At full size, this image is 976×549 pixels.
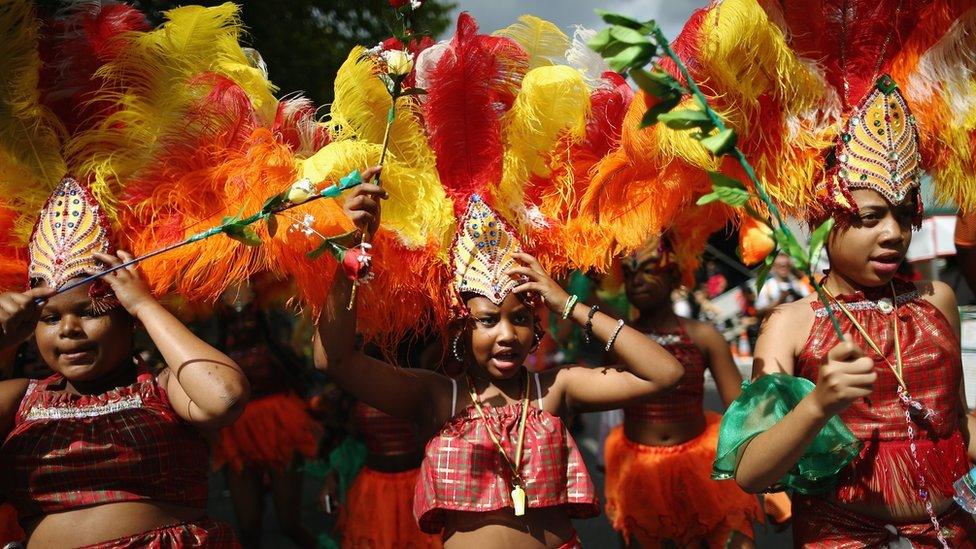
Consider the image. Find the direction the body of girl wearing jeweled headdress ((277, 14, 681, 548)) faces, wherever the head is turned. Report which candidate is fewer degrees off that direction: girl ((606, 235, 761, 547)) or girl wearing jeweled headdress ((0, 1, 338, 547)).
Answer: the girl wearing jeweled headdress

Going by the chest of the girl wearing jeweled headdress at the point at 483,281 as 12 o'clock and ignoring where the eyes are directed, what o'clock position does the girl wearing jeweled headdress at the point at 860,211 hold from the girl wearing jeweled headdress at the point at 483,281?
the girl wearing jeweled headdress at the point at 860,211 is roughly at 9 o'clock from the girl wearing jeweled headdress at the point at 483,281.

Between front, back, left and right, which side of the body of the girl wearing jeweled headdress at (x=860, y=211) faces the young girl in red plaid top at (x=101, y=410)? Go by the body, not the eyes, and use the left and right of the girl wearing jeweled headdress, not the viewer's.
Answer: right

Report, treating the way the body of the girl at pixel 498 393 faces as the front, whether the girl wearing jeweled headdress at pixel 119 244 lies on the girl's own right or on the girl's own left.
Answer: on the girl's own right

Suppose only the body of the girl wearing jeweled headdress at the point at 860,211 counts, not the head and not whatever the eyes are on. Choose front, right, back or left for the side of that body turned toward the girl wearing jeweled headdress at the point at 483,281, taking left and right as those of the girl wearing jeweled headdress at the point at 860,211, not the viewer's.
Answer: right

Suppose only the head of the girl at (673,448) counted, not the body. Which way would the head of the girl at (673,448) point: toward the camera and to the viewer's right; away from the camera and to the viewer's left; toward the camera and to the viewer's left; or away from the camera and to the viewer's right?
toward the camera and to the viewer's left

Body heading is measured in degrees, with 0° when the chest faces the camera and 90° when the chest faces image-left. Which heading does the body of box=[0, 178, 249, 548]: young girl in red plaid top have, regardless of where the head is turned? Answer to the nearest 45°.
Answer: approximately 0°

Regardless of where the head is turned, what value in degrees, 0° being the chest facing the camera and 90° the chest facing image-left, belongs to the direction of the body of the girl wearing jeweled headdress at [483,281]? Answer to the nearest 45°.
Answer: approximately 0°

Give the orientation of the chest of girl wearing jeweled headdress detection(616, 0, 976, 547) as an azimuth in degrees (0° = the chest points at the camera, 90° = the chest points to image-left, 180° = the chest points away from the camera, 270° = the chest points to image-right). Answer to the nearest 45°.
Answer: approximately 315°

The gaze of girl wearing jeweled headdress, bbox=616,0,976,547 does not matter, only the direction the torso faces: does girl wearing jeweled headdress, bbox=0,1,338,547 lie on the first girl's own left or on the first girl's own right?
on the first girl's own right
